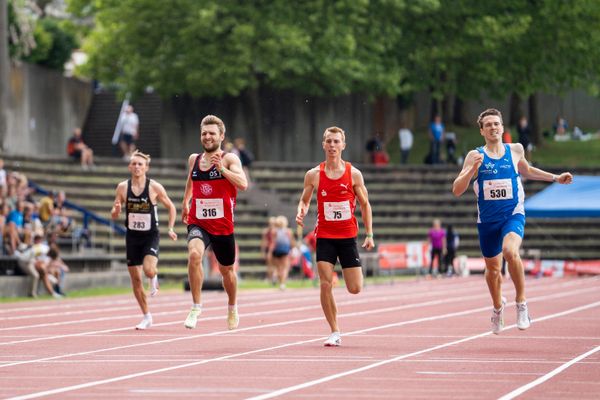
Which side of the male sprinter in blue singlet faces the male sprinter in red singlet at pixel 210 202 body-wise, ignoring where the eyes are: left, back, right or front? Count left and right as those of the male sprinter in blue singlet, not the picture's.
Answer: right

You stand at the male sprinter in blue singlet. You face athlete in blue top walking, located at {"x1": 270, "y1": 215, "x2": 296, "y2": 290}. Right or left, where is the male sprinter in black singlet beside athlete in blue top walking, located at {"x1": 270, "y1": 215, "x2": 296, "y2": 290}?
left

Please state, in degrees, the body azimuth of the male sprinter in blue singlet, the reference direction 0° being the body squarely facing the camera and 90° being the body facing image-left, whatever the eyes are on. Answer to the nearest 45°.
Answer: approximately 0°

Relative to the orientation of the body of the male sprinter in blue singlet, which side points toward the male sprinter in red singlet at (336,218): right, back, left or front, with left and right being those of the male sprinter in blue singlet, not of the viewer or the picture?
right

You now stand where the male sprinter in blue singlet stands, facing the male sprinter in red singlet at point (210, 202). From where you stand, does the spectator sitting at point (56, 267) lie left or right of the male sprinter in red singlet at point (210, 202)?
right

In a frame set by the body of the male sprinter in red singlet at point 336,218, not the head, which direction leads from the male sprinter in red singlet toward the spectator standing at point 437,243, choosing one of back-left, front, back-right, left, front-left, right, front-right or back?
back
